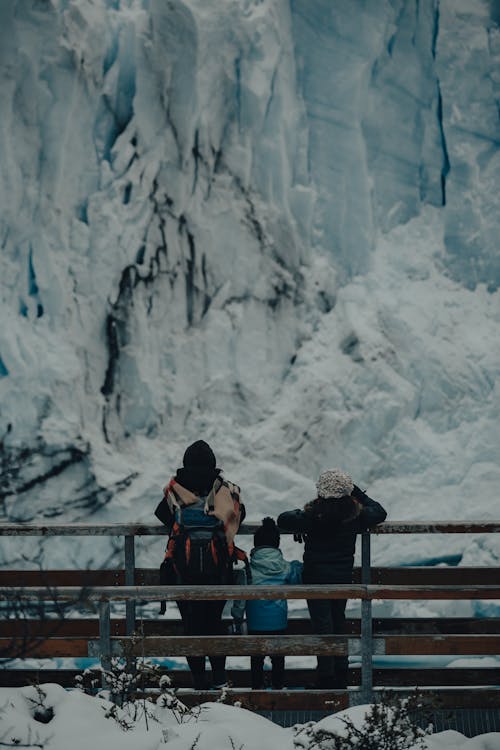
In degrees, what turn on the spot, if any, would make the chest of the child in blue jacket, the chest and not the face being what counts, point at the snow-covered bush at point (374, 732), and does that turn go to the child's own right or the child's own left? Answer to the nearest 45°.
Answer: approximately 180°

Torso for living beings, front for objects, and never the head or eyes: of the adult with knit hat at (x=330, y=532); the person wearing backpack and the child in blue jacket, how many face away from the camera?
3

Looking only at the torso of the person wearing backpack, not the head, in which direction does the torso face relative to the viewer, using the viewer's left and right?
facing away from the viewer

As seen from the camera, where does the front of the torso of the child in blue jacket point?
away from the camera

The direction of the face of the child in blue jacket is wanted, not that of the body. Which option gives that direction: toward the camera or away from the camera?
away from the camera

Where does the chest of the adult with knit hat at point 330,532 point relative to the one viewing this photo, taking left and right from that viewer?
facing away from the viewer

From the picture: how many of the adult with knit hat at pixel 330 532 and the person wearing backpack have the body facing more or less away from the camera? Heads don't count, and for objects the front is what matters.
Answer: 2
